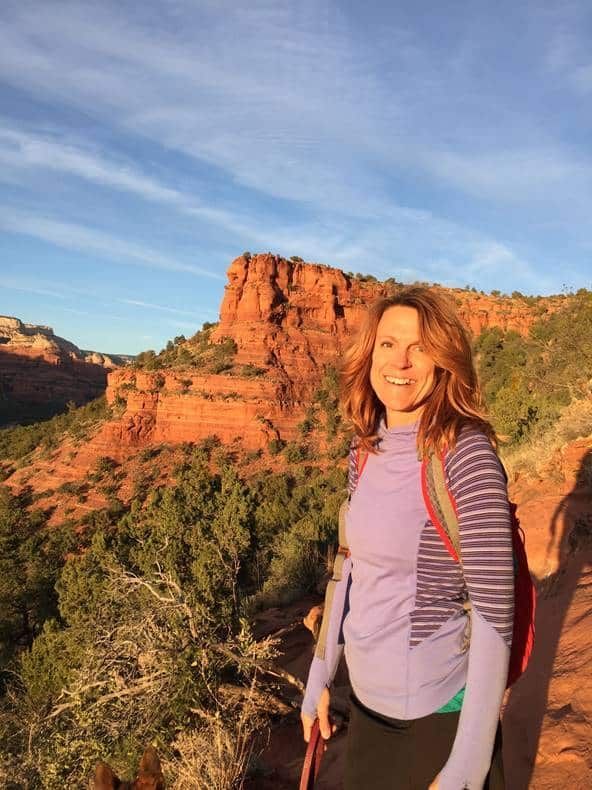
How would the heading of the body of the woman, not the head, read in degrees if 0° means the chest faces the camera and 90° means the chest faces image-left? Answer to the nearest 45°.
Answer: approximately 45°

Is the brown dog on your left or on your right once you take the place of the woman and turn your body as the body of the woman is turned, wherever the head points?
on your right

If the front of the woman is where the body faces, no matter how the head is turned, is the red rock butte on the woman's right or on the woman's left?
on the woman's right

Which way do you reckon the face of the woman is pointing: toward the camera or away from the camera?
toward the camera
